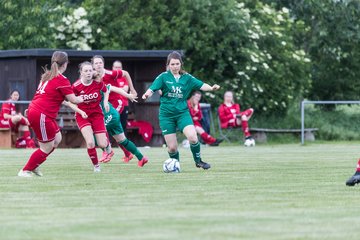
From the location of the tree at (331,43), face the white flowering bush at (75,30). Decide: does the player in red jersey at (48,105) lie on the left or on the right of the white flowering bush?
left

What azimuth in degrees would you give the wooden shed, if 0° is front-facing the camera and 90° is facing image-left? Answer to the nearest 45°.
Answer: approximately 0°

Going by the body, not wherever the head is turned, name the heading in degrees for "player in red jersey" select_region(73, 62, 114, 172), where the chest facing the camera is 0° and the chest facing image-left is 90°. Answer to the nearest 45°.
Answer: approximately 0°

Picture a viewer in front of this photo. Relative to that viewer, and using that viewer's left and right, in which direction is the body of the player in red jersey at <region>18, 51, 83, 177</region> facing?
facing away from the viewer and to the right of the viewer

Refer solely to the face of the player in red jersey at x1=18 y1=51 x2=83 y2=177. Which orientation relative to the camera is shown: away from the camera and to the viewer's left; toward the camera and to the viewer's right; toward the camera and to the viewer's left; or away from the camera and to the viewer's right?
away from the camera and to the viewer's right

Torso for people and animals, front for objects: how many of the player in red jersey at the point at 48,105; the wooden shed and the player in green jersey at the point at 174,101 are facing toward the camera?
2

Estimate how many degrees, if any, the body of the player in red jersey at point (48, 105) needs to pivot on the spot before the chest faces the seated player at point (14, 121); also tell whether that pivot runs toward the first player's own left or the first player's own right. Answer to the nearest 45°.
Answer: approximately 45° to the first player's own left

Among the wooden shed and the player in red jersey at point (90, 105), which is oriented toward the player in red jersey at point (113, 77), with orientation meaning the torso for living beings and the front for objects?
the wooden shed
